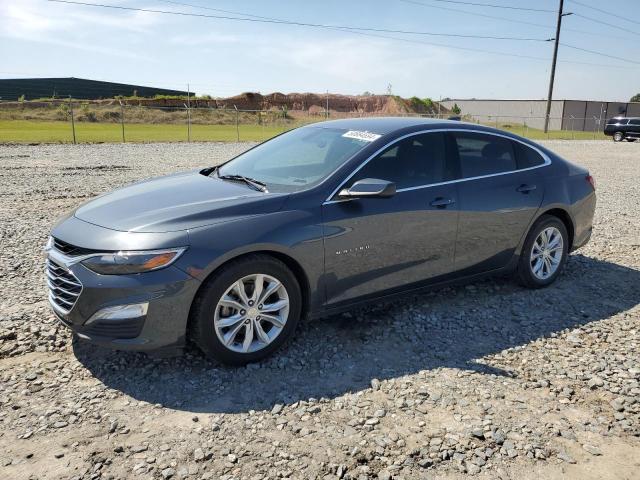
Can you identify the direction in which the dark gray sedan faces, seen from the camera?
facing the viewer and to the left of the viewer

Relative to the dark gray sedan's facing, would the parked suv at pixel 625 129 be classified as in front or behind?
behind
